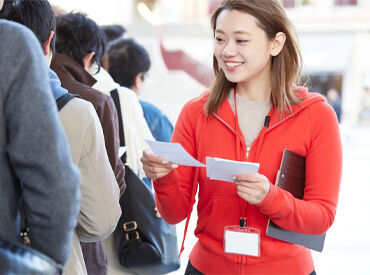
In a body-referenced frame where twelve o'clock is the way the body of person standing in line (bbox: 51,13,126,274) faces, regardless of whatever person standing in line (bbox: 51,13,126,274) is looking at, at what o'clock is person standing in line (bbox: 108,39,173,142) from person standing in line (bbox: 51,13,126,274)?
person standing in line (bbox: 108,39,173,142) is roughly at 11 o'clock from person standing in line (bbox: 51,13,126,274).

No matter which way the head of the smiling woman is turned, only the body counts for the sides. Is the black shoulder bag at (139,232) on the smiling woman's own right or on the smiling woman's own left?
on the smiling woman's own right

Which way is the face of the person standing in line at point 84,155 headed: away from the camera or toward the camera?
away from the camera

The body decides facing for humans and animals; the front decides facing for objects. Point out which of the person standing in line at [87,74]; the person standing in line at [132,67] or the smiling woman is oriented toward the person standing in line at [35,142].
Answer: the smiling woman

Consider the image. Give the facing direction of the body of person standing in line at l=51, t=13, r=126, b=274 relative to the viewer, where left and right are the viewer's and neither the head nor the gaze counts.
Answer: facing away from the viewer and to the right of the viewer

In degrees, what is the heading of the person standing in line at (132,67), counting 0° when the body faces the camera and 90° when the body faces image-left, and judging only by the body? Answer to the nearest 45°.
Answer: approximately 225°

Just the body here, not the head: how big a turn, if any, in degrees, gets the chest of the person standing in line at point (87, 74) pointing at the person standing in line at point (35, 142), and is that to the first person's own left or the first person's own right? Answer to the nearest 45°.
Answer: approximately 135° to the first person's own right

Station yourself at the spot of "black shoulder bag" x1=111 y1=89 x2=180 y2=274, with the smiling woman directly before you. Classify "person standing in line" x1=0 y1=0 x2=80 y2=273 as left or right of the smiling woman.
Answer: right

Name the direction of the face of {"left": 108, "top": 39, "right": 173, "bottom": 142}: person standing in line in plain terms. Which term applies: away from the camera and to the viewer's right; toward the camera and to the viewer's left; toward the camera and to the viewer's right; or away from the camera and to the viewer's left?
away from the camera and to the viewer's right

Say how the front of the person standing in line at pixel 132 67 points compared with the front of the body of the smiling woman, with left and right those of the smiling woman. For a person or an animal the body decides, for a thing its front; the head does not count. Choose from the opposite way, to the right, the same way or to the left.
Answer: the opposite way

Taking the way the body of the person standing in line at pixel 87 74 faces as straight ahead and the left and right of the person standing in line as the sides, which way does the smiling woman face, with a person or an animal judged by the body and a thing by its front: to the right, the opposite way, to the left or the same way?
the opposite way

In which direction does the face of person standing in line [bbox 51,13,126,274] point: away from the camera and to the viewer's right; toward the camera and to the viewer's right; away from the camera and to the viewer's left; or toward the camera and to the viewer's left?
away from the camera and to the viewer's right

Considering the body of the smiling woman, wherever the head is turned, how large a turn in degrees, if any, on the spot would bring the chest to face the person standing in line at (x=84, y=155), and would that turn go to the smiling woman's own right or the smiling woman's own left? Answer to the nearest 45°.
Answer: approximately 45° to the smiling woman's own right

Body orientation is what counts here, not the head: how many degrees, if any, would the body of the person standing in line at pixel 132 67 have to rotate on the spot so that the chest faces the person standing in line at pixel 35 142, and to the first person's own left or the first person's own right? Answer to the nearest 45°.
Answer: approximately 135° to the first person's own right
